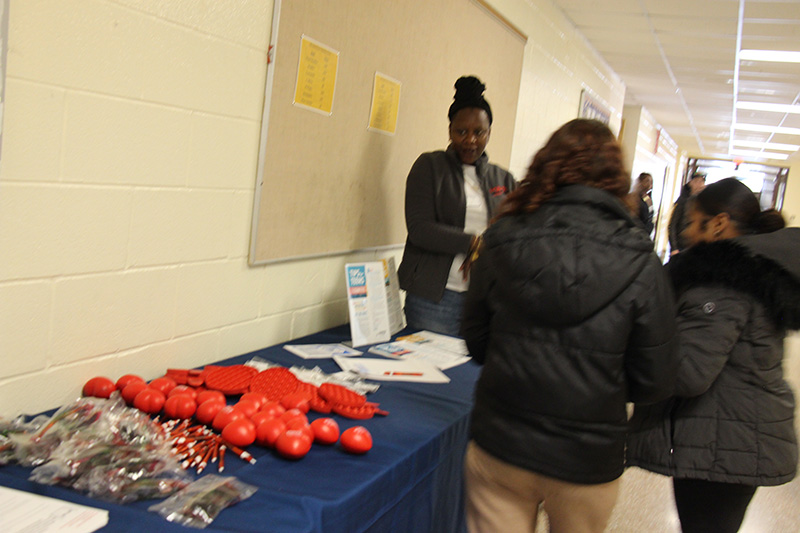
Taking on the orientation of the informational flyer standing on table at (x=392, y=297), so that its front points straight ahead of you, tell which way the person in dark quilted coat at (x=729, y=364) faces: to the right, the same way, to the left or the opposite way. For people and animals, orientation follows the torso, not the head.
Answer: the opposite way

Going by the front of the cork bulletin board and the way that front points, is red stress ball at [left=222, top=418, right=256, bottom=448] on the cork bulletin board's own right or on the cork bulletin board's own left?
on the cork bulletin board's own right

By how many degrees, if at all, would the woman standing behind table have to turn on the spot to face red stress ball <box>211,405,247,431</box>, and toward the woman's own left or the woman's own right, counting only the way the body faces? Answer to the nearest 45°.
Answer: approximately 45° to the woman's own right

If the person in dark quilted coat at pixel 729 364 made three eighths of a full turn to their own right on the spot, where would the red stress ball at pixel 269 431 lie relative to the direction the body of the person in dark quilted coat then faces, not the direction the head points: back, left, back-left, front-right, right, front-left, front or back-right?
back

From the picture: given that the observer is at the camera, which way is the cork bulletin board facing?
facing the viewer and to the right of the viewer

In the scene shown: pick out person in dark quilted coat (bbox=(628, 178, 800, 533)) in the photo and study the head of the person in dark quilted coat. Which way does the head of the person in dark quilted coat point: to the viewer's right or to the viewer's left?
to the viewer's left

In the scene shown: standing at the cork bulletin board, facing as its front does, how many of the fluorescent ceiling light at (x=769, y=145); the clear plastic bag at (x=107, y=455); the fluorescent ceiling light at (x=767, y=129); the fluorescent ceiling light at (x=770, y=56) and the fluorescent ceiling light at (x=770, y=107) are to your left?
4

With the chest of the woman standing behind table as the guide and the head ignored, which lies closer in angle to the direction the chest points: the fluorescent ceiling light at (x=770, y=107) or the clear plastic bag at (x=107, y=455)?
the clear plastic bag
